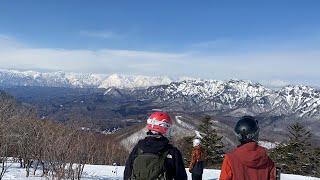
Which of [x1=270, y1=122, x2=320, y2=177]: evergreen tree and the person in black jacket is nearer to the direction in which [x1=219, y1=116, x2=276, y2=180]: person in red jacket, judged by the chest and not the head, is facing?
the evergreen tree

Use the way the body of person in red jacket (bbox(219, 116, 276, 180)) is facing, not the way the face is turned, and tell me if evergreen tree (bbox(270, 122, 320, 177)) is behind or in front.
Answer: in front

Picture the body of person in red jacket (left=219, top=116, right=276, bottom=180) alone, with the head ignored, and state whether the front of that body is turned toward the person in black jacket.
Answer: no

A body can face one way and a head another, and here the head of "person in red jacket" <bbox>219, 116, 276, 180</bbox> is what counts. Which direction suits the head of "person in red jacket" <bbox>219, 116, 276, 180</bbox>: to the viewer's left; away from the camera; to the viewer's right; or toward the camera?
away from the camera

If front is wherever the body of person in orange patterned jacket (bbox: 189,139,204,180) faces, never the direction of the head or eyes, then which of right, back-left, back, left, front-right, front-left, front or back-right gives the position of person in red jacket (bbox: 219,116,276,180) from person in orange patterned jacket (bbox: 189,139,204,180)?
back

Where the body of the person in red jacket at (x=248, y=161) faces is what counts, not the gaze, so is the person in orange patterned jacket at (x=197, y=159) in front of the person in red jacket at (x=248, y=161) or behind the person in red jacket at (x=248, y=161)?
in front

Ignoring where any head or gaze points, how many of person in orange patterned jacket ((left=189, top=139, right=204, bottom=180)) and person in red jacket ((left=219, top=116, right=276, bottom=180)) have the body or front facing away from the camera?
2

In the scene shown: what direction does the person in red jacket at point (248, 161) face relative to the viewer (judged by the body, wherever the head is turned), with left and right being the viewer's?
facing away from the viewer
